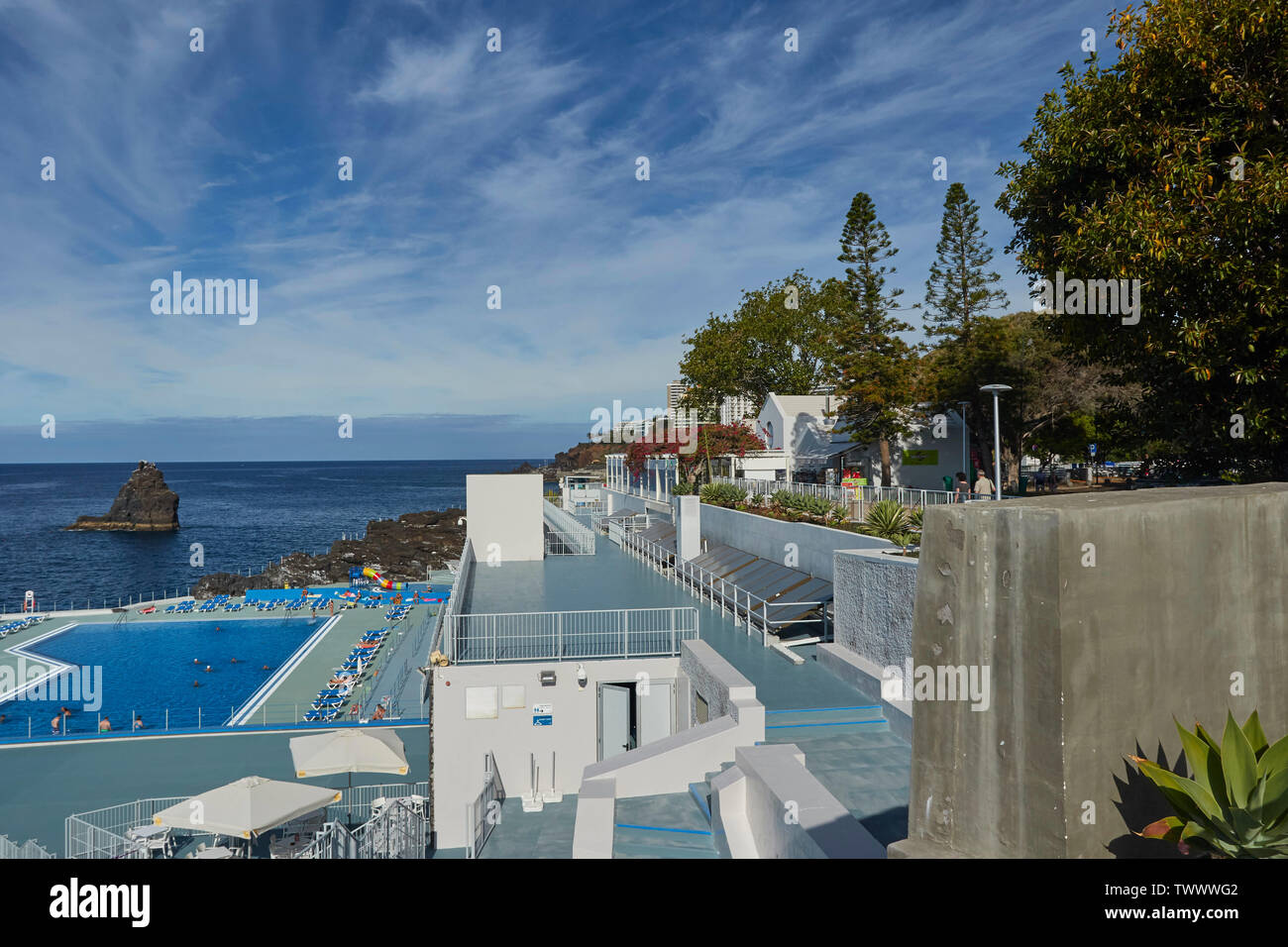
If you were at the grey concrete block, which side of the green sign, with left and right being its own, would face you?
front

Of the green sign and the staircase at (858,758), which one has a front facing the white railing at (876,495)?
the green sign

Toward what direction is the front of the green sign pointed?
toward the camera

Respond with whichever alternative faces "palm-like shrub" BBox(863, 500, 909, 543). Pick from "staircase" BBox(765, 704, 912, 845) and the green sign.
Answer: the green sign

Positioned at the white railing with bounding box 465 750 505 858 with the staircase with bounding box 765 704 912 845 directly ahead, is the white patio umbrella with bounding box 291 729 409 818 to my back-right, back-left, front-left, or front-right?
back-left

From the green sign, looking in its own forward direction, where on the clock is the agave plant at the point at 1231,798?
The agave plant is roughly at 12 o'clock from the green sign.

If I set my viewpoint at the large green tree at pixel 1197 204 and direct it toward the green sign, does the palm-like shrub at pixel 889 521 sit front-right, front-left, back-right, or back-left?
front-left

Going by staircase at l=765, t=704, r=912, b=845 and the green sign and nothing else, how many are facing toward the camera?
2

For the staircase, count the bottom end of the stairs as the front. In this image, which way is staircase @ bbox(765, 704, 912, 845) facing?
toward the camera

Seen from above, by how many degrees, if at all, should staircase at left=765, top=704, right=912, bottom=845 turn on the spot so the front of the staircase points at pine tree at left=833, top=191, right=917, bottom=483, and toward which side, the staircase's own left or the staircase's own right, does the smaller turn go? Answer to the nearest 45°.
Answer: approximately 180°

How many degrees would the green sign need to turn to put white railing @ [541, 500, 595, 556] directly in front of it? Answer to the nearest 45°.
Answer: approximately 45° to its right

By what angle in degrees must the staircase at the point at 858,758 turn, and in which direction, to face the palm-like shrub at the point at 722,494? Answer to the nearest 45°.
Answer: approximately 180°

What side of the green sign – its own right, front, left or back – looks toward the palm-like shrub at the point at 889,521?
front

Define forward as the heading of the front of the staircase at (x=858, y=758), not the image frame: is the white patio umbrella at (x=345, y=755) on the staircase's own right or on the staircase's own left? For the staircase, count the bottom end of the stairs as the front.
on the staircase's own right
